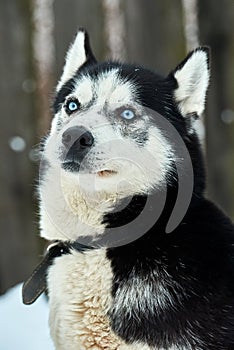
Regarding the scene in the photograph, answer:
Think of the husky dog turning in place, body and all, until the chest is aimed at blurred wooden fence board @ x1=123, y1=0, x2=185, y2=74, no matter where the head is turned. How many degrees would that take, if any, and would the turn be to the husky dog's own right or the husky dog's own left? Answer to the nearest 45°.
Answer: approximately 135° to the husky dog's own right

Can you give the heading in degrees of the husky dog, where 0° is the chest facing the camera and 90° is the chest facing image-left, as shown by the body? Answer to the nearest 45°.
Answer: approximately 45°

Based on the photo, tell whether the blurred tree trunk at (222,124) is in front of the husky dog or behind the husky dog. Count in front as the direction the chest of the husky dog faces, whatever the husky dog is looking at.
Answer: behind

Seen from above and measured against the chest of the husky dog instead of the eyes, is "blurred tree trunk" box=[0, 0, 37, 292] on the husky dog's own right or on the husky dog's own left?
on the husky dog's own right
